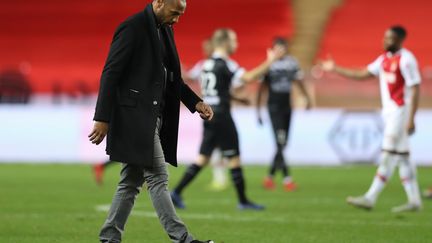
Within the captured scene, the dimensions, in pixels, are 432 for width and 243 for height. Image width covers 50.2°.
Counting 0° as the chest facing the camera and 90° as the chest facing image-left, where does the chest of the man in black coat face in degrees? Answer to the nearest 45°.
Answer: approximately 315°

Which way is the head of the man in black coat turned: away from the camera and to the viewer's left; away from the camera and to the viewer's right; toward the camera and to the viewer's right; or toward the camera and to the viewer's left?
toward the camera and to the viewer's right
